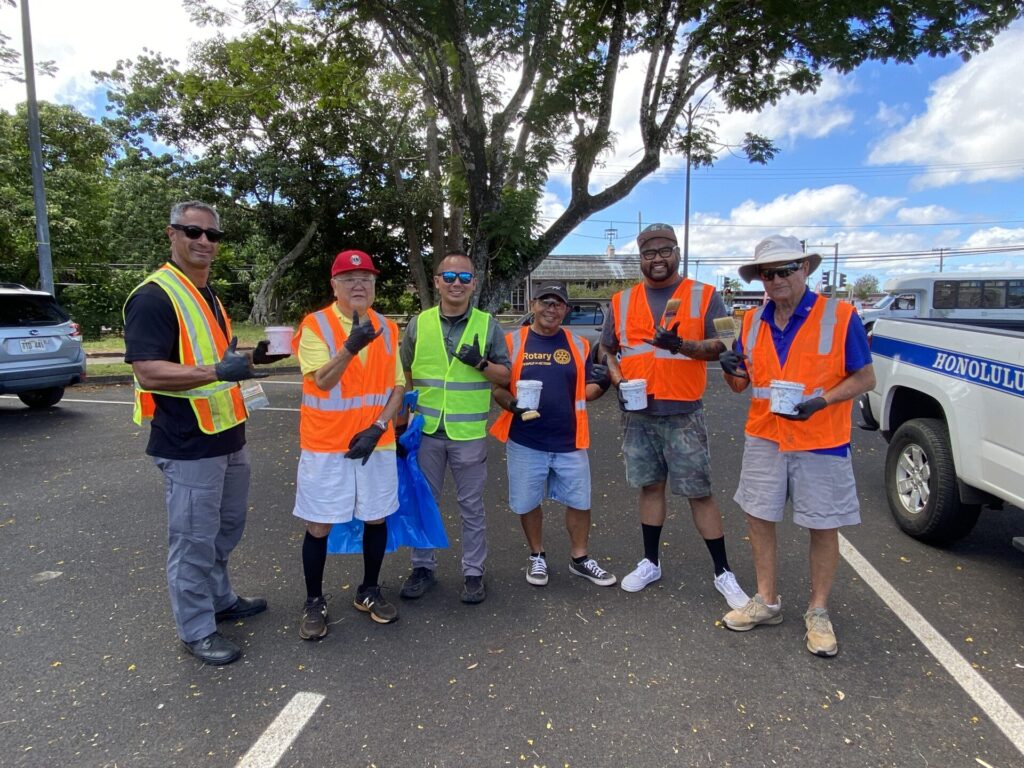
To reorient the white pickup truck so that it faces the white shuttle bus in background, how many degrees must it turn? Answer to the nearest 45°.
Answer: approximately 135° to its left

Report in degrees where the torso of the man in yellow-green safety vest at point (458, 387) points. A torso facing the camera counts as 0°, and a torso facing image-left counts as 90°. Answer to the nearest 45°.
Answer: approximately 0°

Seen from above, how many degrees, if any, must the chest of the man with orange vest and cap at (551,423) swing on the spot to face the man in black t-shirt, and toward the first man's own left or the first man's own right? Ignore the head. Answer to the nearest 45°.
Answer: approximately 45° to the first man's own right

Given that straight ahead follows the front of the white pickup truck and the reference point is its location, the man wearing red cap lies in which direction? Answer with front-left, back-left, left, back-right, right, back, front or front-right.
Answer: right

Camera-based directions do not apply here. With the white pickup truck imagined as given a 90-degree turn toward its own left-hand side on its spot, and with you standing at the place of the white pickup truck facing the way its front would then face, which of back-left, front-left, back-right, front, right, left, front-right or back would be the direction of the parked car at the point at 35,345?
back-left

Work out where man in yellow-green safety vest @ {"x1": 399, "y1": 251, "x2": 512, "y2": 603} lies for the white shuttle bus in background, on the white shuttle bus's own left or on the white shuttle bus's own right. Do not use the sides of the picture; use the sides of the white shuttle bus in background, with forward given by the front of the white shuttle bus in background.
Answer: on the white shuttle bus's own left

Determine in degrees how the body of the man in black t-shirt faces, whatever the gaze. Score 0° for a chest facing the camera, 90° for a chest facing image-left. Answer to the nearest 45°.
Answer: approximately 315°

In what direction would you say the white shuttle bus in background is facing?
to the viewer's left

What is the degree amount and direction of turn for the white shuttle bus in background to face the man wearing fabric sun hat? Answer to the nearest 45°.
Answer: approximately 90° to its left
